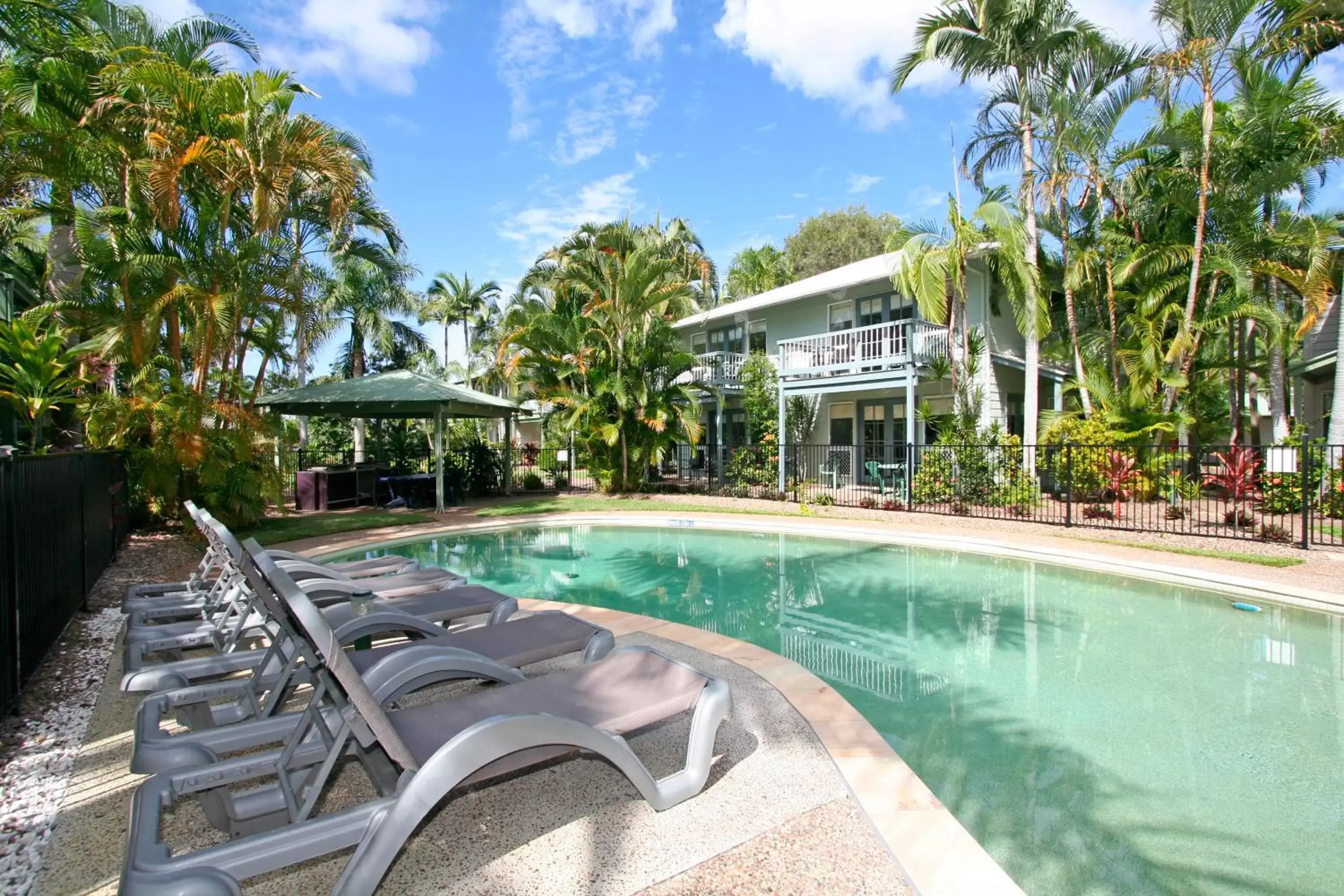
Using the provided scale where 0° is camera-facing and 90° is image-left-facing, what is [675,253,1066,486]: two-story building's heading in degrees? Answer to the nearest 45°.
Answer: approximately 45°

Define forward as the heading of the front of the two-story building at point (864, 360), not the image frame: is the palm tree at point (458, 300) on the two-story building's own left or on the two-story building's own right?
on the two-story building's own right

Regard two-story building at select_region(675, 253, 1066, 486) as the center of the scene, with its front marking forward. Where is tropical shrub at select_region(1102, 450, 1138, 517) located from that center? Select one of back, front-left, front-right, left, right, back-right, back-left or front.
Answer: left

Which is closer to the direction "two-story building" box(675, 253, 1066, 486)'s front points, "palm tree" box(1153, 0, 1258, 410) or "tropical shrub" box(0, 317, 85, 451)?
the tropical shrub

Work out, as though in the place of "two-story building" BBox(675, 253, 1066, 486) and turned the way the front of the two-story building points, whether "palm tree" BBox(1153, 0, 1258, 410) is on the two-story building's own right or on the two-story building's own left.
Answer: on the two-story building's own left

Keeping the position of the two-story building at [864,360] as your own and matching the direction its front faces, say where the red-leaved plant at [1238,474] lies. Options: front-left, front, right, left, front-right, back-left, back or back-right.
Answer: left

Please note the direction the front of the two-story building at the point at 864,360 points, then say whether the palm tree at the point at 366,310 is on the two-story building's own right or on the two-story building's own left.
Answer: on the two-story building's own right

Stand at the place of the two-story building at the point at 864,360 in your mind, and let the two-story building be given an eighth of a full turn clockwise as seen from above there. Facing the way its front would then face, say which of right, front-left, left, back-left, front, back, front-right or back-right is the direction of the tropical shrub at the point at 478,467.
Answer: front

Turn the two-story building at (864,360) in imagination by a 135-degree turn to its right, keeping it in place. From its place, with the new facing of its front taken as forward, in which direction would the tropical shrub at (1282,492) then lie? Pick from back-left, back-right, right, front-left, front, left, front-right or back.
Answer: back-right
